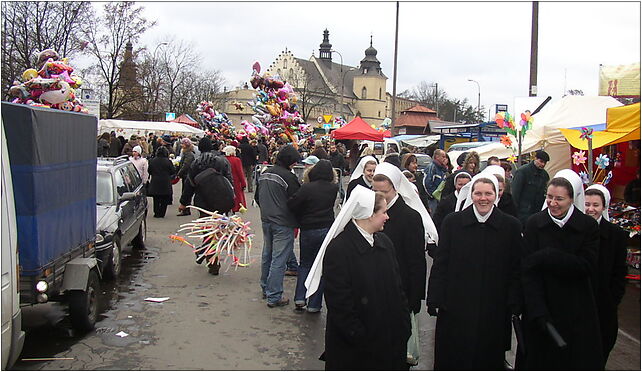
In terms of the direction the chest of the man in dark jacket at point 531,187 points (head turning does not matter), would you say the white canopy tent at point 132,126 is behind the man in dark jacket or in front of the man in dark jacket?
behind

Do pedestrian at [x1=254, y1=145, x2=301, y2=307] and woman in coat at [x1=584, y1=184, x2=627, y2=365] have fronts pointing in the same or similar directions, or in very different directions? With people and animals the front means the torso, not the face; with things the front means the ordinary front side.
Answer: very different directions

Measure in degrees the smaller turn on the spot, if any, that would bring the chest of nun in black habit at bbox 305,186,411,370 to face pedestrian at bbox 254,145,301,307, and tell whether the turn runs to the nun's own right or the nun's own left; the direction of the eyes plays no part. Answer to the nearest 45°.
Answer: approximately 135° to the nun's own left

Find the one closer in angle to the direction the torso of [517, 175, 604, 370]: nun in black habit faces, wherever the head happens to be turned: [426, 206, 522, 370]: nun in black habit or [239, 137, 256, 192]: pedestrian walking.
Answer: the nun in black habit

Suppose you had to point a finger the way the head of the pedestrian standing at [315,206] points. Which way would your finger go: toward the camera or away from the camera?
away from the camera

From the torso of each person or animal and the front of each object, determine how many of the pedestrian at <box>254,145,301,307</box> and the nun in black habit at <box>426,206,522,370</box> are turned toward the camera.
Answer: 1

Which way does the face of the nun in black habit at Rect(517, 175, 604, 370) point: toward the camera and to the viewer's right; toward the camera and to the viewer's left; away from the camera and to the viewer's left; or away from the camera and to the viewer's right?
toward the camera and to the viewer's left

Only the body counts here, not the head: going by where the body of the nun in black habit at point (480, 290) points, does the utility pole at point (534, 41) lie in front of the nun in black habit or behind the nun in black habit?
behind

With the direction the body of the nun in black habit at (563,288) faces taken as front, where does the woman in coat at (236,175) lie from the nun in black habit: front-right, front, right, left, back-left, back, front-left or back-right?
right

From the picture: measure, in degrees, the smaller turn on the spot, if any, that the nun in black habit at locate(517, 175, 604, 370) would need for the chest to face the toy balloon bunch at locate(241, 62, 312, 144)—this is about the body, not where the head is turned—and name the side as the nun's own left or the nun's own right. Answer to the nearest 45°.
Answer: approximately 90° to the nun's own right
